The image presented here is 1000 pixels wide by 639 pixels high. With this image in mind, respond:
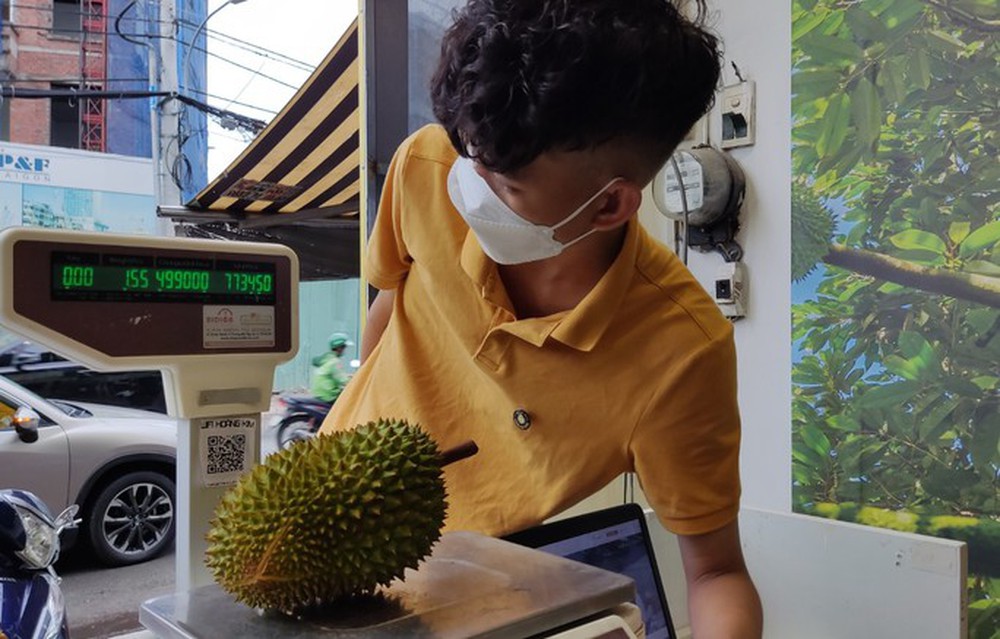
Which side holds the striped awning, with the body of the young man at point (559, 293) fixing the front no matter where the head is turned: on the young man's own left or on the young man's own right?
on the young man's own right

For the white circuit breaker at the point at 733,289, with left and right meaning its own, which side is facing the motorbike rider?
right

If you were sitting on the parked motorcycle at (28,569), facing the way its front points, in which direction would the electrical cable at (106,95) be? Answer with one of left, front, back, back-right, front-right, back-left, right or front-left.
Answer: back-left

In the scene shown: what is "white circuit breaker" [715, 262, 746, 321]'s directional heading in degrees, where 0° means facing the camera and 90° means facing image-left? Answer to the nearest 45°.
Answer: approximately 45°

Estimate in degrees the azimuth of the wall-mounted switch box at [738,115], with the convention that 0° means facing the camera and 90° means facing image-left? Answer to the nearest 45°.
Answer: approximately 45°

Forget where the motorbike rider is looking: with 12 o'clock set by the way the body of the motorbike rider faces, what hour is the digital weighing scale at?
The digital weighing scale is roughly at 3 o'clock from the motorbike rider.

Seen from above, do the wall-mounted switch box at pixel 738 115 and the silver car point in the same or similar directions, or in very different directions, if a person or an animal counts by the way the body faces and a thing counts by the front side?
very different directions

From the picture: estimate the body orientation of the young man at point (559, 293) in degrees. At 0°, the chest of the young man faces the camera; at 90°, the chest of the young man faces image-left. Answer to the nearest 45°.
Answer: approximately 45°
